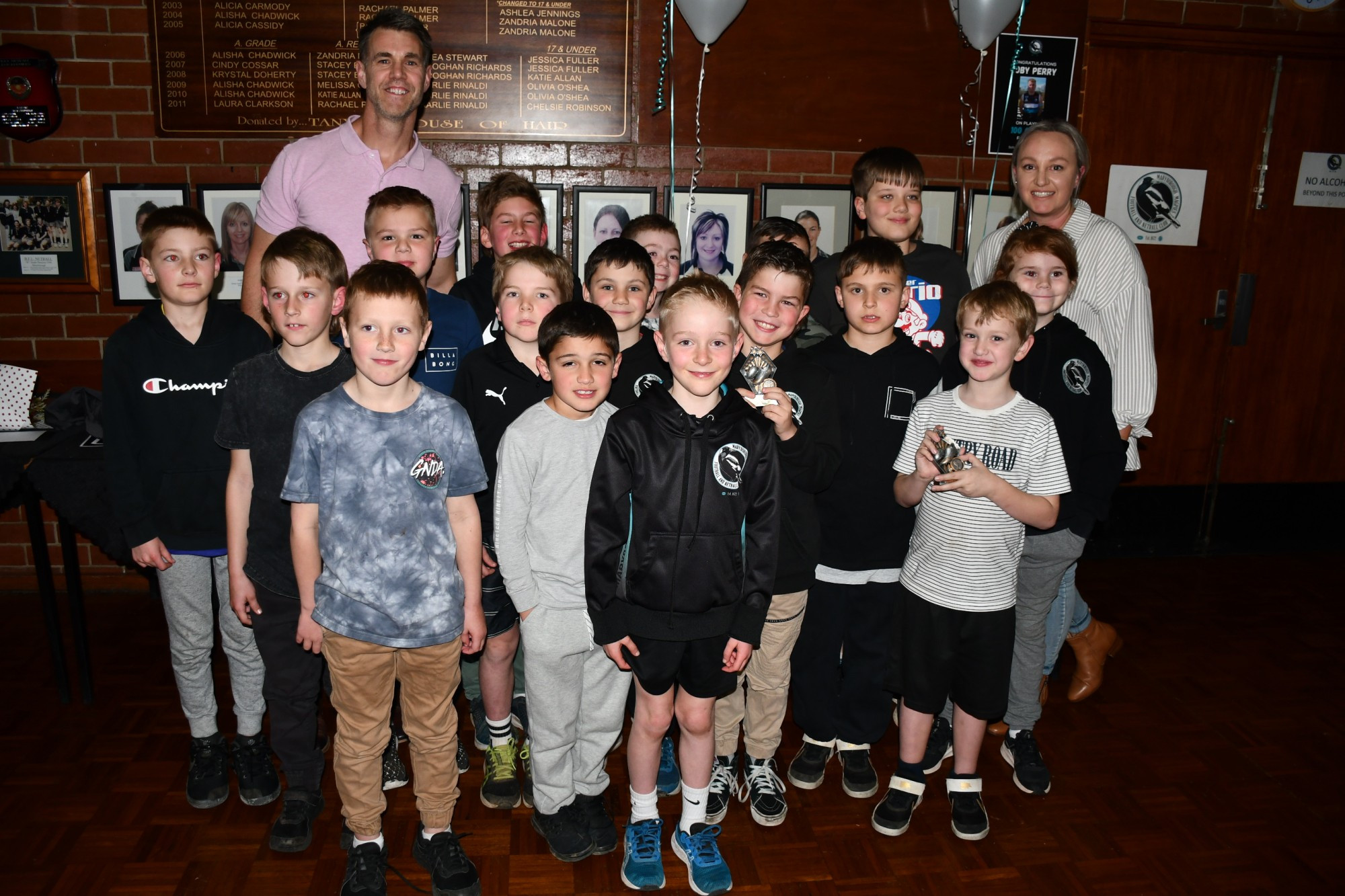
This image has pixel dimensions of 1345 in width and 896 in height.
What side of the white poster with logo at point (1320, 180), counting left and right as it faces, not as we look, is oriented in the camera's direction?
front

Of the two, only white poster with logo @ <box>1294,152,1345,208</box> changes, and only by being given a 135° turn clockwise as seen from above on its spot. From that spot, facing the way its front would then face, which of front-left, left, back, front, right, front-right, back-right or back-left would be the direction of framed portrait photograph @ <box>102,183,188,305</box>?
left

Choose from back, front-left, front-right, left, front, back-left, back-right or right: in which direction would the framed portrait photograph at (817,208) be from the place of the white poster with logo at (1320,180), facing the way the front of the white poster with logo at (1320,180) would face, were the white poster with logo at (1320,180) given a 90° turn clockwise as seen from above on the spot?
front-left

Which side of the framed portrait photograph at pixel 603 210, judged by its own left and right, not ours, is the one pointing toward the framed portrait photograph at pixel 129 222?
right

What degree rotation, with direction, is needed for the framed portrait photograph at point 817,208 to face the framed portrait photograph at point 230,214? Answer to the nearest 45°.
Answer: approximately 90° to its right

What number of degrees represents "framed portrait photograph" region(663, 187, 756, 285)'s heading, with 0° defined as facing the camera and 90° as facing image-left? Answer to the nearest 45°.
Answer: approximately 0°

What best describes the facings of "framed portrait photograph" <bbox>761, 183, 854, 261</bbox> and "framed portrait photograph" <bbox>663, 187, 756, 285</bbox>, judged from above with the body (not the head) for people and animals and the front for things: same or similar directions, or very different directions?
same or similar directions

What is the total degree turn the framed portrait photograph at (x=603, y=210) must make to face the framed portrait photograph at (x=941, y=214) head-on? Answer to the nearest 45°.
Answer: approximately 90° to its left

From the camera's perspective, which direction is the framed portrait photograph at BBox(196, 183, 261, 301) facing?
toward the camera

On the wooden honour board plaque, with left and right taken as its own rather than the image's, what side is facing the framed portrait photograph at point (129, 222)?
right

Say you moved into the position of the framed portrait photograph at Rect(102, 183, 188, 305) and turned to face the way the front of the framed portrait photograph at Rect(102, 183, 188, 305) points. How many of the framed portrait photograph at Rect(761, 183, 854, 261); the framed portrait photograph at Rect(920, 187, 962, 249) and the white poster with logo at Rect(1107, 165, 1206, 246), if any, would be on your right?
0

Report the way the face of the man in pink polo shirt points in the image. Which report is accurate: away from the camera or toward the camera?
toward the camera

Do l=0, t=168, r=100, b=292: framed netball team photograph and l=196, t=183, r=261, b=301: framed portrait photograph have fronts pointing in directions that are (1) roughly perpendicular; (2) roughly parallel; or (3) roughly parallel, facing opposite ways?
roughly parallel

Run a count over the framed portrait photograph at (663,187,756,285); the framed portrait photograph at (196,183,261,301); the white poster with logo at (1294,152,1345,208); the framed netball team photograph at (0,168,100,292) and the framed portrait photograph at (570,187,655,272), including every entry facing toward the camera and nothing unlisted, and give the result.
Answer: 5

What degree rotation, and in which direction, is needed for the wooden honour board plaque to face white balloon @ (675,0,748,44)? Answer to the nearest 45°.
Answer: approximately 45° to its left

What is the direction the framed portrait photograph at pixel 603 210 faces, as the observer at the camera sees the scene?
facing the viewer

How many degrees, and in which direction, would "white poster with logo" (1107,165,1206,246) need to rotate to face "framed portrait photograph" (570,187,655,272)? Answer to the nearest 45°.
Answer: approximately 45° to its right

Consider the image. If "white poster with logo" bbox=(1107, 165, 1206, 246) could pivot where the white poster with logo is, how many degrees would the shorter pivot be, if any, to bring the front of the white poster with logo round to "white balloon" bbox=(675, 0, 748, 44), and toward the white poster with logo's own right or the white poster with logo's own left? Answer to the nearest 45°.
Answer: approximately 45° to the white poster with logo's own right

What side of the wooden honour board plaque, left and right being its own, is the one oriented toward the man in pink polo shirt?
front

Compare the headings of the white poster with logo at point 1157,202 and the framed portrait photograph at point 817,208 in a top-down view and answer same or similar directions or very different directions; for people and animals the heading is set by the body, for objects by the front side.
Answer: same or similar directions
